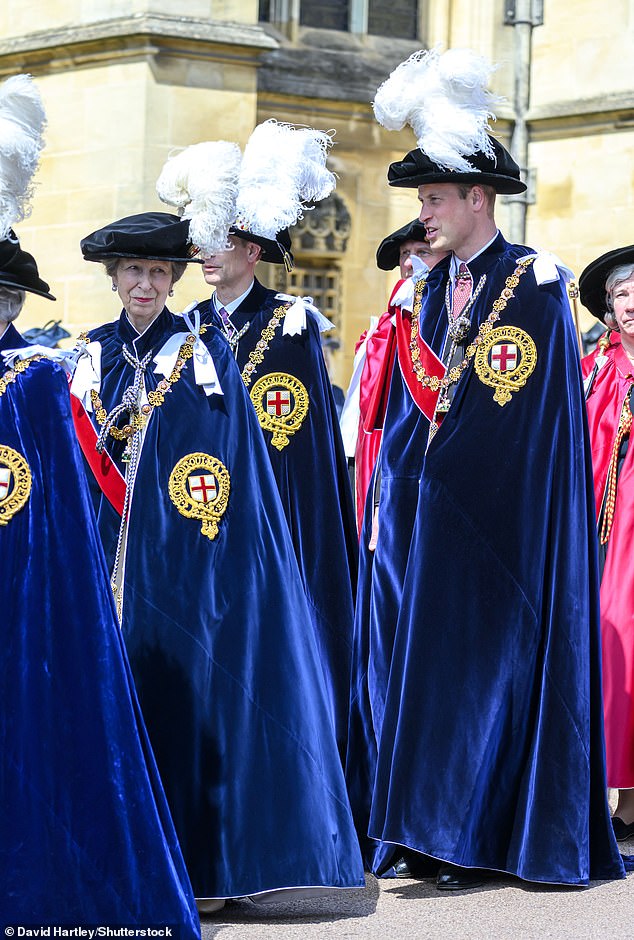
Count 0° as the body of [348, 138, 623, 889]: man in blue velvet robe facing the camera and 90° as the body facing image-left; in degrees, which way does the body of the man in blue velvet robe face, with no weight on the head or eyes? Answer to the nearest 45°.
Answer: approximately 45°

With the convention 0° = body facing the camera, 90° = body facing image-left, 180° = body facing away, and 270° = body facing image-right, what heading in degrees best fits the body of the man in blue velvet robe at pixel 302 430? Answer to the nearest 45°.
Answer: approximately 45°

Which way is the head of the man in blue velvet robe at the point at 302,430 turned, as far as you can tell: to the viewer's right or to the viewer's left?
to the viewer's left

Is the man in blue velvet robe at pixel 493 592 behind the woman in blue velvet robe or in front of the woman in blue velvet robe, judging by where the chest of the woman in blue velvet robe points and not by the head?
behind

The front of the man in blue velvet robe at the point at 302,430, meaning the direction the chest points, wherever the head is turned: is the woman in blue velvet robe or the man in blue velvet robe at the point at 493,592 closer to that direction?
the woman in blue velvet robe

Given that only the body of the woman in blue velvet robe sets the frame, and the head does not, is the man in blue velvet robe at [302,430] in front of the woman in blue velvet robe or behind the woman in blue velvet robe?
behind

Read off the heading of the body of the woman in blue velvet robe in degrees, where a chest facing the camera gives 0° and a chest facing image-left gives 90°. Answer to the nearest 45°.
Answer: approximately 45°

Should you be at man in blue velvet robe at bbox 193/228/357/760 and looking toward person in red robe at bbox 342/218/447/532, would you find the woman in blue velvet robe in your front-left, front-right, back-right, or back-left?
back-right
